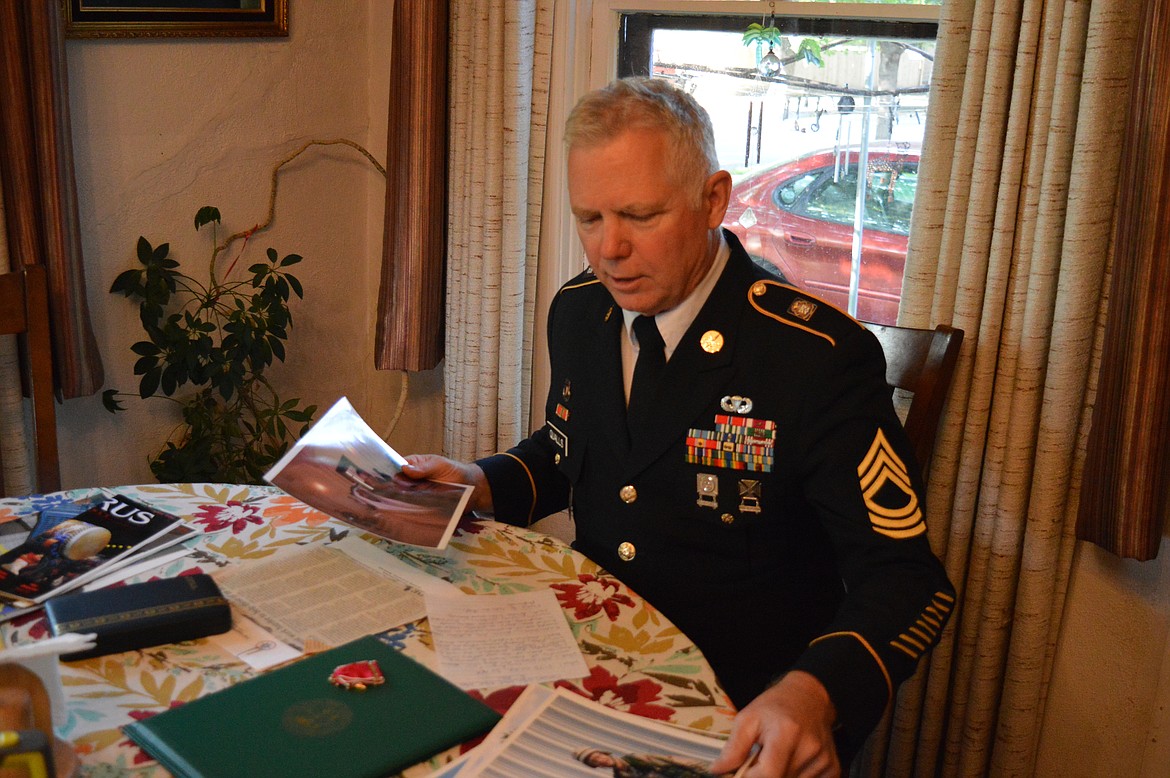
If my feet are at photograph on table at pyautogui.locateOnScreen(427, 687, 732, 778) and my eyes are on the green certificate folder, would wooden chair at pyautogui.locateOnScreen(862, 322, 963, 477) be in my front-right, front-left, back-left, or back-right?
back-right

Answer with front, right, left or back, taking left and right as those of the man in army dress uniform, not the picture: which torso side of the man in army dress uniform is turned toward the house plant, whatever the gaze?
right

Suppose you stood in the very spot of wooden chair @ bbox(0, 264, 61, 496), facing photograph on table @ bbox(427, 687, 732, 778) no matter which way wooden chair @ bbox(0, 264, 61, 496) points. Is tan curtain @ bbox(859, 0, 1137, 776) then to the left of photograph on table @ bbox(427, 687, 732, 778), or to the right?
left

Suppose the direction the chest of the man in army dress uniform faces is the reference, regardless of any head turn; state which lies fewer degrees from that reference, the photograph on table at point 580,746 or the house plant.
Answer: the photograph on table

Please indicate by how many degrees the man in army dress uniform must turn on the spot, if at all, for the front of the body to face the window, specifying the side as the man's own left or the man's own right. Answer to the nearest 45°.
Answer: approximately 135° to the man's own right

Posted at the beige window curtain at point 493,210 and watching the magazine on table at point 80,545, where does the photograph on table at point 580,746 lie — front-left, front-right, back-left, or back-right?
front-left

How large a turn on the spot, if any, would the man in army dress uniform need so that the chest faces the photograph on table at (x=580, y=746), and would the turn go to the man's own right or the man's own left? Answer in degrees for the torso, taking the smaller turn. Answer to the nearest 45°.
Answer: approximately 45° to the man's own left

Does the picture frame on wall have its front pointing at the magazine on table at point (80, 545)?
yes

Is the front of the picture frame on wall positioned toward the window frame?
no

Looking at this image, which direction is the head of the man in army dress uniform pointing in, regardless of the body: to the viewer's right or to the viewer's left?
to the viewer's left

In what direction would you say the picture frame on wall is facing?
toward the camera

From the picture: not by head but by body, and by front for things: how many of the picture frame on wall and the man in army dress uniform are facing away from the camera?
0

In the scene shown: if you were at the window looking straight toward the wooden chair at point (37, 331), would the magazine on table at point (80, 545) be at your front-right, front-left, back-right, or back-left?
front-left

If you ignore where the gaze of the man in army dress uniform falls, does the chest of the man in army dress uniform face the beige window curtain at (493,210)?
no

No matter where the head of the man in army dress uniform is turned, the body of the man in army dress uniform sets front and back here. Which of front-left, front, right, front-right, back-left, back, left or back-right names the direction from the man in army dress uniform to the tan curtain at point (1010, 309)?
back

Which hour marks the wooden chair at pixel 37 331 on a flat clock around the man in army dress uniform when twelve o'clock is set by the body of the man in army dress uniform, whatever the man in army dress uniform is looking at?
The wooden chair is roughly at 2 o'clock from the man in army dress uniform.
